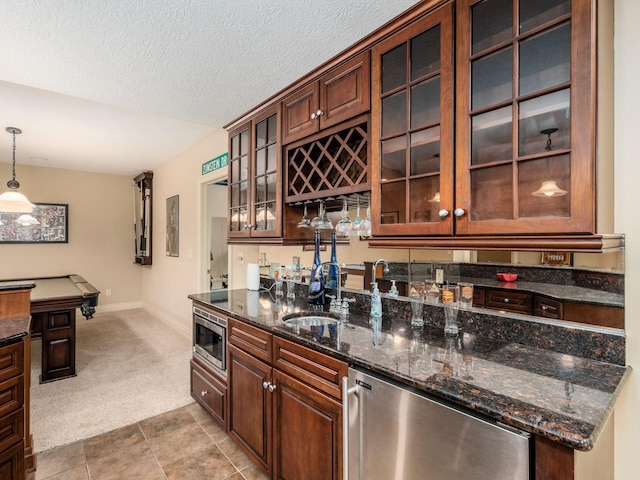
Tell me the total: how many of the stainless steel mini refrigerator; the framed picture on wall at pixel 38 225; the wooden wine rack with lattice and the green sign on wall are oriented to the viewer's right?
0

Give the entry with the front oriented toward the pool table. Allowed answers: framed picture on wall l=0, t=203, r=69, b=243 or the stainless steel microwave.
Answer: the framed picture on wall

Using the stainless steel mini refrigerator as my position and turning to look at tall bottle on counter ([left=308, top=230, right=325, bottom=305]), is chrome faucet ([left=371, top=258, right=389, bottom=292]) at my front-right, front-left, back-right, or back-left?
front-right

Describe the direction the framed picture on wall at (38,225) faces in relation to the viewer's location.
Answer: facing the viewer

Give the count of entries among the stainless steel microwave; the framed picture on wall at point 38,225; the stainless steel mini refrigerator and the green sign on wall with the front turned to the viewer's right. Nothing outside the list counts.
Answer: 0

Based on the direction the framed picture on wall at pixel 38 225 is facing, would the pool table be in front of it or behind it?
in front

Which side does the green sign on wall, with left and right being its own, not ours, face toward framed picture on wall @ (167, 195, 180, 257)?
right

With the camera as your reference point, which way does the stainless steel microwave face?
facing the viewer and to the left of the viewer

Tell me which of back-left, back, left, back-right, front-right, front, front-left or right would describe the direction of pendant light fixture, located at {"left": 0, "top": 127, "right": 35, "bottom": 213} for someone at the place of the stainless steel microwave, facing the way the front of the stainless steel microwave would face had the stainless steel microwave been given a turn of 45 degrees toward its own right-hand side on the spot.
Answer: front-right

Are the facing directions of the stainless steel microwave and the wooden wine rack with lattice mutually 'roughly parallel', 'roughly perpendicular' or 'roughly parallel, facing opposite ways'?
roughly parallel

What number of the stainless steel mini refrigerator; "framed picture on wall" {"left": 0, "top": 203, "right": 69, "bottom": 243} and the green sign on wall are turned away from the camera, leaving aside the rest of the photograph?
0
